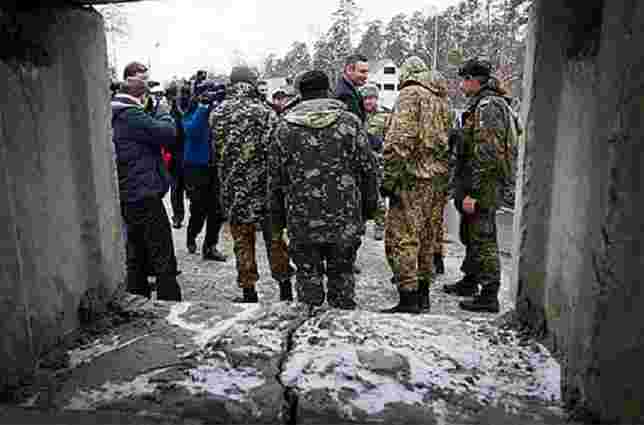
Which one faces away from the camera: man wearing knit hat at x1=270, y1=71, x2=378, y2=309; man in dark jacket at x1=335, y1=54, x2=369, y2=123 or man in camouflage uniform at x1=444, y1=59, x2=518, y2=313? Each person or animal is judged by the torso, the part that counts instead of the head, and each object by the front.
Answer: the man wearing knit hat

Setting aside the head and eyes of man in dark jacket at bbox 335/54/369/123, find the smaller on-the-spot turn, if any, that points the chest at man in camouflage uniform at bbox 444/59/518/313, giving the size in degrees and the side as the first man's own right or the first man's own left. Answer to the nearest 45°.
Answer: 0° — they already face them

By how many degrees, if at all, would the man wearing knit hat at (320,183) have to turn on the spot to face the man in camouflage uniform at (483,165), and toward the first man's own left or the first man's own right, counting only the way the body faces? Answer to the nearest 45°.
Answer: approximately 45° to the first man's own right

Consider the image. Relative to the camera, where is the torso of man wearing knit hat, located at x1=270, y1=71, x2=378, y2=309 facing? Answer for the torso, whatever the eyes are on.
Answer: away from the camera

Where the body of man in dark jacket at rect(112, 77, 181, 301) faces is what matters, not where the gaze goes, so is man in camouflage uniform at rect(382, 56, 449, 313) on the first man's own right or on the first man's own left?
on the first man's own right

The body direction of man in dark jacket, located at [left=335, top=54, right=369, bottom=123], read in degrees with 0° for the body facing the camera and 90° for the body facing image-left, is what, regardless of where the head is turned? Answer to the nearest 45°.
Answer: approximately 315°

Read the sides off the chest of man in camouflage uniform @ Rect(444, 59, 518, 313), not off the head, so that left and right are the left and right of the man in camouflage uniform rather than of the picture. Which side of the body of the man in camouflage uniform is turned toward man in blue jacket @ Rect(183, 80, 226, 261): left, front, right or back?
front

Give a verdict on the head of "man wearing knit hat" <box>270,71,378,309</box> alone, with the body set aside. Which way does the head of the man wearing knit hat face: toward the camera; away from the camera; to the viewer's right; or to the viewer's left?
away from the camera

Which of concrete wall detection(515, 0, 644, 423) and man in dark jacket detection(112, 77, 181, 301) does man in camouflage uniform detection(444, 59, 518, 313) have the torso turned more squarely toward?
the man in dark jacket

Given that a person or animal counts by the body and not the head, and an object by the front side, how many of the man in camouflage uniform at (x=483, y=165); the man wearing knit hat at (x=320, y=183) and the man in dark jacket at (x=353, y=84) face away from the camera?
1

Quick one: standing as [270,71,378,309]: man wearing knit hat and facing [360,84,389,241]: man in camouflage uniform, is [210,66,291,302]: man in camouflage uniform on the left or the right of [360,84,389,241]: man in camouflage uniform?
left

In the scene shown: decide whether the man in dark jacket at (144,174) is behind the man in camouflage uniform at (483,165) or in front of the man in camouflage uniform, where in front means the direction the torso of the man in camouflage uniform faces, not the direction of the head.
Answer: in front

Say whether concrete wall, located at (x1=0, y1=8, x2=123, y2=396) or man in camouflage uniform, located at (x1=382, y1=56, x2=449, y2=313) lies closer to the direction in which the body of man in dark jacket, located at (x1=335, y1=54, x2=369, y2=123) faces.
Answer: the man in camouflage uniform

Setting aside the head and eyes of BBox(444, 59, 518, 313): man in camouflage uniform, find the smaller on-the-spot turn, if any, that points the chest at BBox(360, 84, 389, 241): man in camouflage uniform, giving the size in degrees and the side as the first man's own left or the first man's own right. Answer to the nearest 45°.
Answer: approximately 45° to the first man's own right

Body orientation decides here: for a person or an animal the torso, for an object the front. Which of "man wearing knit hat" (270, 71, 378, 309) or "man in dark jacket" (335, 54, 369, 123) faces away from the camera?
the man wearing knit hat

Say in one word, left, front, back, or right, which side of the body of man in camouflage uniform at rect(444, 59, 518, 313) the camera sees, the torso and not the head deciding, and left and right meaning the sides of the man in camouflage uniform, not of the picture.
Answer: left

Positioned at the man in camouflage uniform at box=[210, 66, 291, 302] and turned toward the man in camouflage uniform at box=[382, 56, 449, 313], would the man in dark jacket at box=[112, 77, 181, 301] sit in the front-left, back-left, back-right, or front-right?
back-right

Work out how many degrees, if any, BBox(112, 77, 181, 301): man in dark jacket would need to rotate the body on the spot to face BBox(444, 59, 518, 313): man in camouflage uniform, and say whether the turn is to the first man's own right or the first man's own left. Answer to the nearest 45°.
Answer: approximately 45° to the first man's own right
